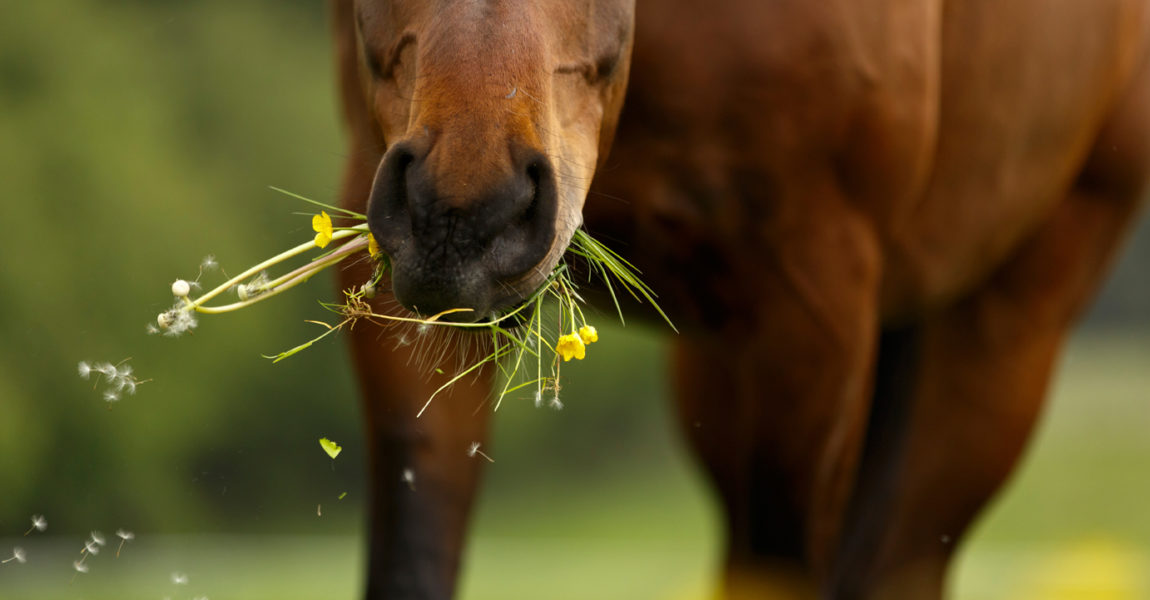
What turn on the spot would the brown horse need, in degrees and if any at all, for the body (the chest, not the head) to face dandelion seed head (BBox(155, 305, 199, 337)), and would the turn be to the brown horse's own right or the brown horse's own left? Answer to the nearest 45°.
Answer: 0° — it already faces it

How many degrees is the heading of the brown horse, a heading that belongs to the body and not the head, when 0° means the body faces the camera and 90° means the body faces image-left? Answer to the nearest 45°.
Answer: approximately 45°

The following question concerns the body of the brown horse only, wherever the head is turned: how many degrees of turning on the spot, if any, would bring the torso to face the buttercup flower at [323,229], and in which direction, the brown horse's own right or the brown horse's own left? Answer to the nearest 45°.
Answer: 0° — it already faces it
